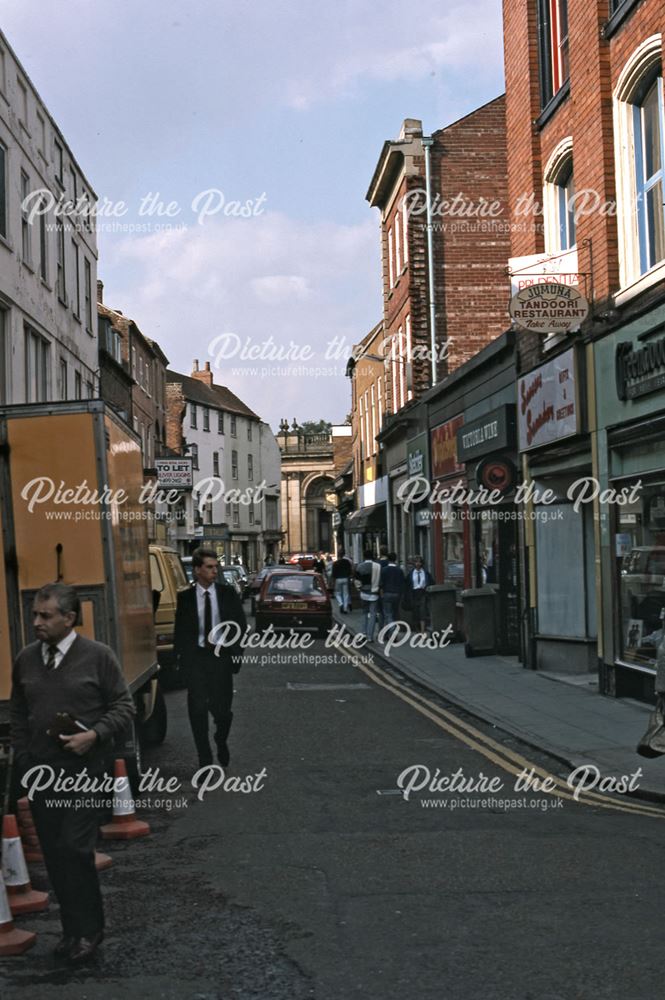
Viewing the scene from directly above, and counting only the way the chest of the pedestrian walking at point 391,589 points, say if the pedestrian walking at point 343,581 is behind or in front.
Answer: in front

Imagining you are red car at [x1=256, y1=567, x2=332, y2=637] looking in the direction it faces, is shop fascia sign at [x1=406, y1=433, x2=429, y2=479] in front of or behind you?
in front

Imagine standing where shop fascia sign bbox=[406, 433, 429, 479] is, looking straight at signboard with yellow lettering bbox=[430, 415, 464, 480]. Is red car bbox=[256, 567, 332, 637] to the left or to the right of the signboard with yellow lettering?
right

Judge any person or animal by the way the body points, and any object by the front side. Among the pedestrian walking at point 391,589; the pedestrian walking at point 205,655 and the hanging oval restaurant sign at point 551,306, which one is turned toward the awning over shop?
the pedestrian walking at point 391,589

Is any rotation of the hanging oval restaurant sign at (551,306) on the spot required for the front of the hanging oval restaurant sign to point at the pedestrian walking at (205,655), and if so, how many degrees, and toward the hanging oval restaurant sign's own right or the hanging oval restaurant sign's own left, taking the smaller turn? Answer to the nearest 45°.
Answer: approximately 45° to the hanging oval restaurant sign's own right

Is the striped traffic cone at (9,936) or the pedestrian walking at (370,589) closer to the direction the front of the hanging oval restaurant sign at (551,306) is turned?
the striped traffic cone

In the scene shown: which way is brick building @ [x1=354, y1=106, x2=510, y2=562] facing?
to the viewer's left

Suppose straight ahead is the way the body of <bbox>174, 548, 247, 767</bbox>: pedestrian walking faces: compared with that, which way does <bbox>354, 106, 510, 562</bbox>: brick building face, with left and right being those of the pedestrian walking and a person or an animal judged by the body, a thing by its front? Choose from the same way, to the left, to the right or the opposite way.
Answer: to the right

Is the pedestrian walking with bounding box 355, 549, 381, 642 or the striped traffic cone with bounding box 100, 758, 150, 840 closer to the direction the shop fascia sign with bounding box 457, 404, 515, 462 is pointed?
the pedestrian walking

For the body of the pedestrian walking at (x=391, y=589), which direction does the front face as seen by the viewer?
away from the camera
